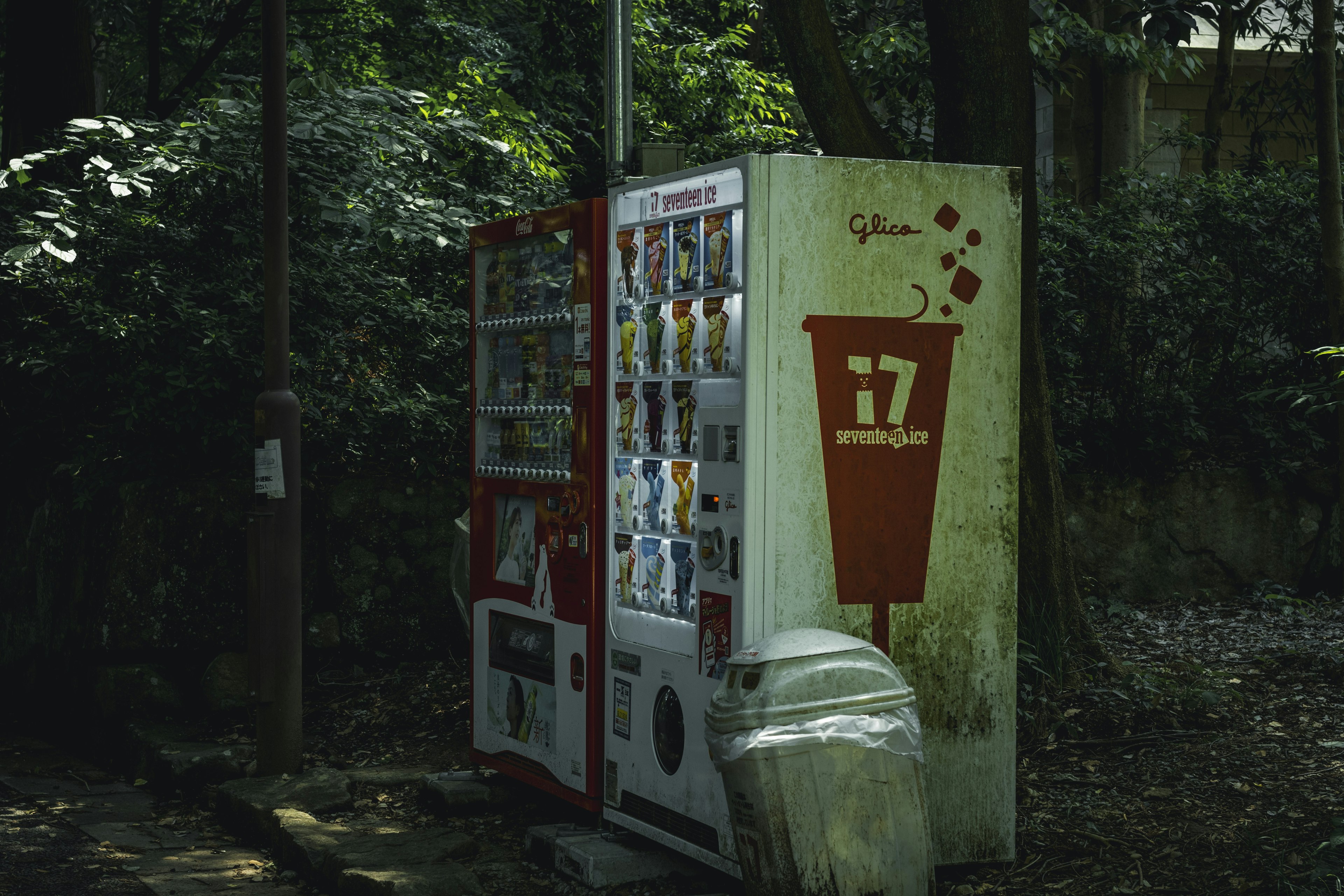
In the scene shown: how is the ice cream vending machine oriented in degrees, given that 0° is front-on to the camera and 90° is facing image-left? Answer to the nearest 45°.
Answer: approximately 45°

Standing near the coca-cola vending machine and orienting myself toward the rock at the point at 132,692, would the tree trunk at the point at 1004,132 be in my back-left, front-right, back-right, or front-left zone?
back-right

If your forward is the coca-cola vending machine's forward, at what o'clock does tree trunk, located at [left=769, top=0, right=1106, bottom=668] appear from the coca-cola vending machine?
The tree trunk is roughly at 5 o'clock from the coca-cola vending machine.

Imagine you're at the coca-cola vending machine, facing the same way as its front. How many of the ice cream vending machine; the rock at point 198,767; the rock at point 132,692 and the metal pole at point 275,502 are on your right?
3

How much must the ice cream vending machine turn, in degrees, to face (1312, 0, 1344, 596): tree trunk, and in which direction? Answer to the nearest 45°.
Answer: approximately 180°

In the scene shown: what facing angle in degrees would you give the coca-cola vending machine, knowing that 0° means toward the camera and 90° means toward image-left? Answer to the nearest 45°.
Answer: approximately 45°

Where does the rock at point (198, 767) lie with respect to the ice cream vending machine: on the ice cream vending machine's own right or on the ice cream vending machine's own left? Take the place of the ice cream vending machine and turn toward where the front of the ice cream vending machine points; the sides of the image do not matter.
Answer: on the ice cream vending machine's own right

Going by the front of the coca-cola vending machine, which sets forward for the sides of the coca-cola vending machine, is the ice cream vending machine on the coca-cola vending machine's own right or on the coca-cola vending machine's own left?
on the coca-cola vending machine's own left

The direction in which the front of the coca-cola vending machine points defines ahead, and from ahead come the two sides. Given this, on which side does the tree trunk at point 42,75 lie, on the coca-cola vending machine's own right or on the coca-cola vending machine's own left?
on the coca-cola vending machine's own right

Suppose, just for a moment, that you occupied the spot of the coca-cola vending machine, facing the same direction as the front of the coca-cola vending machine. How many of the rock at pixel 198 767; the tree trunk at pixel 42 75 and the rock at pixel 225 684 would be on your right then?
3

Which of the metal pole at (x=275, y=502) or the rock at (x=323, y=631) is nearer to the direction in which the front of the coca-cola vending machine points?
the metal pole

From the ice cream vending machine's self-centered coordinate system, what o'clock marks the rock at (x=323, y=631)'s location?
The rock is roughly at 3 o'clock from the ice cream vending machine.
